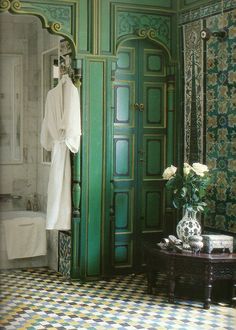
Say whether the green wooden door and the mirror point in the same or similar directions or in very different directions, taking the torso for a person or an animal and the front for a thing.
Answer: same or similar directions

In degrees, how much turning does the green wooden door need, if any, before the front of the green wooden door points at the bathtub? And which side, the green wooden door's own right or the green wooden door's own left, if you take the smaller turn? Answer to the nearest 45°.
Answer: approximately 90° to the green wooden door's own right

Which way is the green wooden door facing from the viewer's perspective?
toward the camera

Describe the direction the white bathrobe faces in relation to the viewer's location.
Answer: facing the viewer

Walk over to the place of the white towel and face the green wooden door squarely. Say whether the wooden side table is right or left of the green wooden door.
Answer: right

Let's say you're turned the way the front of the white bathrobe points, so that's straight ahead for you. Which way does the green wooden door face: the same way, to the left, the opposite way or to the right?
the same way

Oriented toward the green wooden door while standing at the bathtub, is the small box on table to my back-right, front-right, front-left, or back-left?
front-right

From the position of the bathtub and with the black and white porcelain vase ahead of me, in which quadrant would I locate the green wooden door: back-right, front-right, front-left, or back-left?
front-left
